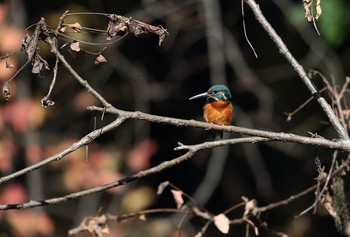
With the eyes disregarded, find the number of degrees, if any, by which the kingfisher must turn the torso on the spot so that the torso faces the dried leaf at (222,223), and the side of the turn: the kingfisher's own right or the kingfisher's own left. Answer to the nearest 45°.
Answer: approximately 45° to the kingfisher's own left

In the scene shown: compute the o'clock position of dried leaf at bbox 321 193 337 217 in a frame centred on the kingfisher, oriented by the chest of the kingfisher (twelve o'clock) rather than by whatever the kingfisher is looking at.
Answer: The dried leaf is roughly at 10 o'clock from the kingfisher.

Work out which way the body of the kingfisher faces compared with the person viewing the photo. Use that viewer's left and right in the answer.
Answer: facing the viewer and to the left of the viewer
